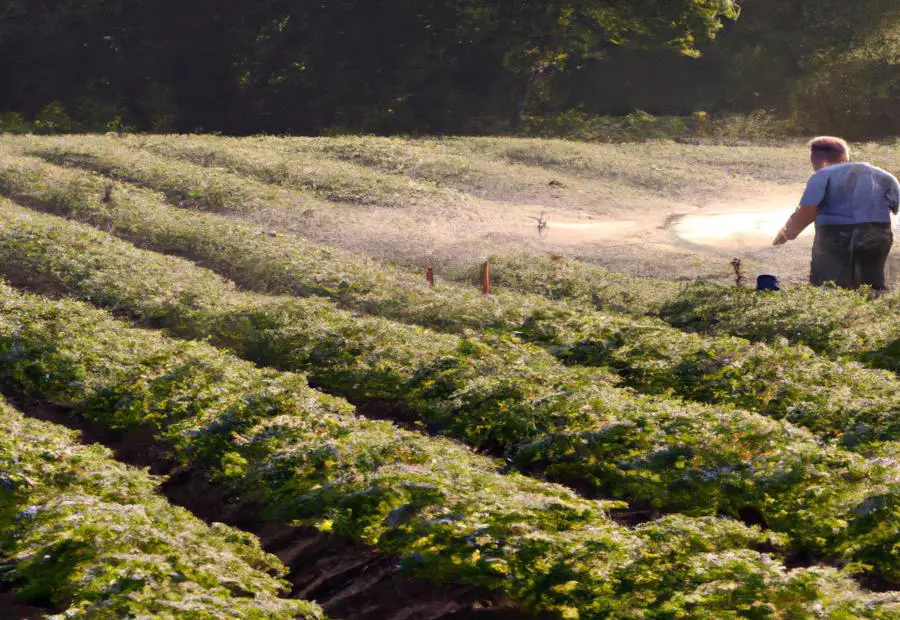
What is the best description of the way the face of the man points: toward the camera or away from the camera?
away from the camera

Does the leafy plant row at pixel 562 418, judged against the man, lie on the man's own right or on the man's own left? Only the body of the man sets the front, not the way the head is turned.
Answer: on the man's own left

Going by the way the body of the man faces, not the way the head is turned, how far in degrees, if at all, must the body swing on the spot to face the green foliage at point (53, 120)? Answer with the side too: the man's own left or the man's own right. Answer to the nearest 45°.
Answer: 0° — they already face it

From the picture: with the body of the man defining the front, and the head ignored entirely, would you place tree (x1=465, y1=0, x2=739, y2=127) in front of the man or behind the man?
in front

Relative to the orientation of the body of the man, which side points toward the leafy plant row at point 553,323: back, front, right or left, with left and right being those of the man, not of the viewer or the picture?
left

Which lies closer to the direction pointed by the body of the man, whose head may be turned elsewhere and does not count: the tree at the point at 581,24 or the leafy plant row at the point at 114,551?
the tree

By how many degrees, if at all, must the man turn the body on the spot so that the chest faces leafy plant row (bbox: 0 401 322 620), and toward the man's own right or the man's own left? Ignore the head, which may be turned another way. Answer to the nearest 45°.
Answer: approximately 90° to the man's own left

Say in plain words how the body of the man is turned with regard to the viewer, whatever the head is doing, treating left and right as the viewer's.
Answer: facing away from the viewer and to the left of the viewer

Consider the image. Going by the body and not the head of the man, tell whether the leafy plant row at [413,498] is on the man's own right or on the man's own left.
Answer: on the man's own left

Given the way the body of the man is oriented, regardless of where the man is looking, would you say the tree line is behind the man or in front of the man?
in front
